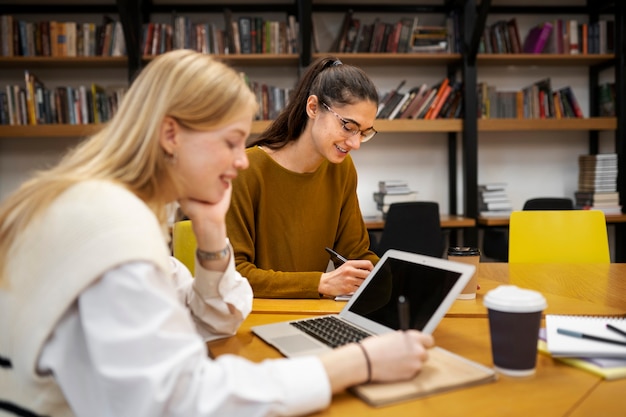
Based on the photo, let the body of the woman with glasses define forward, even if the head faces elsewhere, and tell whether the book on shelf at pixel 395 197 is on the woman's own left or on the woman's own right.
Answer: on the woman's own left

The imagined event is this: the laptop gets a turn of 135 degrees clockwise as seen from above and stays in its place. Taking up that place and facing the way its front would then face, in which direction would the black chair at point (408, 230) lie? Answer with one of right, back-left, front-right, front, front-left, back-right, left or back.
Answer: front

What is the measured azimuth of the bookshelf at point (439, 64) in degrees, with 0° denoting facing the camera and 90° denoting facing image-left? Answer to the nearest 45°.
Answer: approximately 0°

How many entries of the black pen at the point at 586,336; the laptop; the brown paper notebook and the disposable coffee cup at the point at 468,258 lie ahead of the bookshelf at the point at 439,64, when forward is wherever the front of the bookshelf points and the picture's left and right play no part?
4

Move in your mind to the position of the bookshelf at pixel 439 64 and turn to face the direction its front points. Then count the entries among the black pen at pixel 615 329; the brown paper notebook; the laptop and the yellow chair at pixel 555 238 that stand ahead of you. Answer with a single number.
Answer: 4

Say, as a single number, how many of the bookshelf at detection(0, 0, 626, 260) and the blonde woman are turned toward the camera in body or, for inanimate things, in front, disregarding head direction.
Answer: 1

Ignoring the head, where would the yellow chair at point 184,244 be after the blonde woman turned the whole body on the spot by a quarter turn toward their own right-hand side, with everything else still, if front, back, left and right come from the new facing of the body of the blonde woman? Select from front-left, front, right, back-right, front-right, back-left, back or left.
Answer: back

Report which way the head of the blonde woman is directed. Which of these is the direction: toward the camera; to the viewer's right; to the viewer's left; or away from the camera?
to the viewer's right

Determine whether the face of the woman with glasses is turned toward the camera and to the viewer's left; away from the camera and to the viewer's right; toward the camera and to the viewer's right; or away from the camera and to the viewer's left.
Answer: toward the camera and to the viewer's right

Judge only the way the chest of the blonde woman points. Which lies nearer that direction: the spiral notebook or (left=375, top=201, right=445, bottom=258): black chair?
the spiral notebook

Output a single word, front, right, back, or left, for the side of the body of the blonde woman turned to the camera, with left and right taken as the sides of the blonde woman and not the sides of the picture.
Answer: right

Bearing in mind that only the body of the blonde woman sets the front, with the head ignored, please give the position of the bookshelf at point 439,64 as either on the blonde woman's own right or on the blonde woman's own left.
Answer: on the blonde woman's own left
